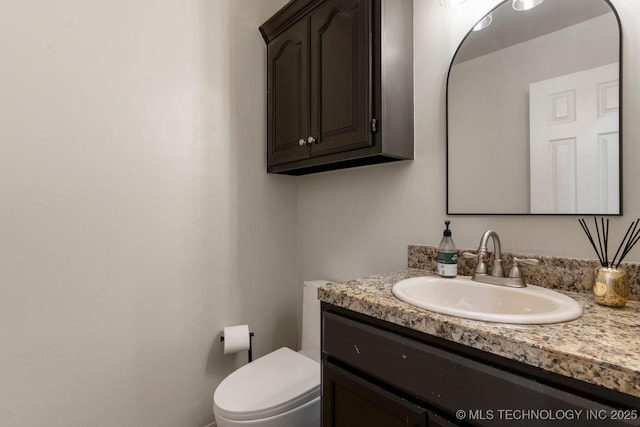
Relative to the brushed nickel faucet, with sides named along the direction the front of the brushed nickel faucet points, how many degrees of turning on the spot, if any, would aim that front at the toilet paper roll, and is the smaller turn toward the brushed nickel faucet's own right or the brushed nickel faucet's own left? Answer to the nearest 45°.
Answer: approximately 45° to the brushed nickel faucet's own right

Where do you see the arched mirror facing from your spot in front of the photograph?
facing the viewer and to the left of the viewer

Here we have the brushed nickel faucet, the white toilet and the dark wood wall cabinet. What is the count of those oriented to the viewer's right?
0

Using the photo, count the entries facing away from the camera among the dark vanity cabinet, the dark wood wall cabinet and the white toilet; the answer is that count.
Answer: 0

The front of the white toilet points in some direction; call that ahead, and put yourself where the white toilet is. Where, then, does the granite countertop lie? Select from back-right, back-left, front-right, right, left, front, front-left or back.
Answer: left

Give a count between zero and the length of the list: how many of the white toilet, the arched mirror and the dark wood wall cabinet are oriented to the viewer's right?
0

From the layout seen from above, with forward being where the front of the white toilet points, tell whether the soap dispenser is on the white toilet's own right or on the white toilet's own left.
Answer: on the white toilet's own left
